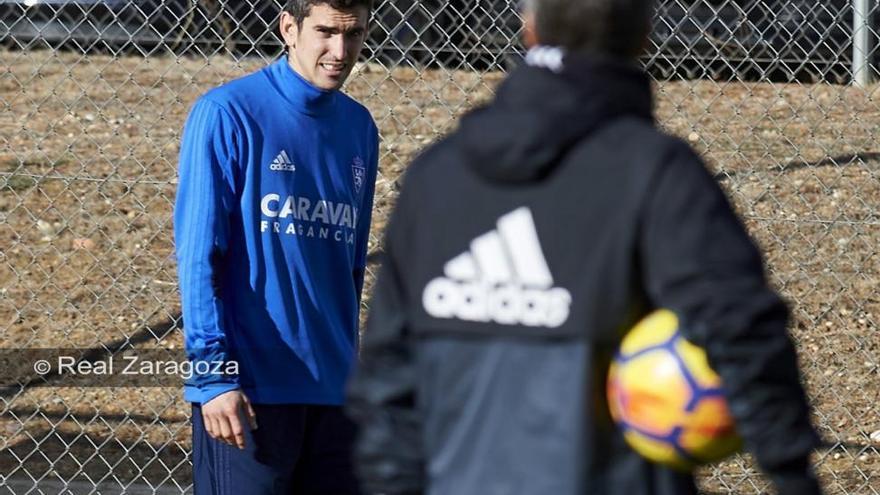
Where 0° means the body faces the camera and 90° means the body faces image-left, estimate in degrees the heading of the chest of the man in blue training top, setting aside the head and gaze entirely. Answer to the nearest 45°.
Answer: approximately 315°

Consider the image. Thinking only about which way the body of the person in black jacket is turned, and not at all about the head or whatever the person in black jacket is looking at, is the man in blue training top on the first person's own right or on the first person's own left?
on the first person's own left

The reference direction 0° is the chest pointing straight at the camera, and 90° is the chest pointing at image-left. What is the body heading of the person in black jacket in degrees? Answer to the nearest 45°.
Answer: approximately 225°
